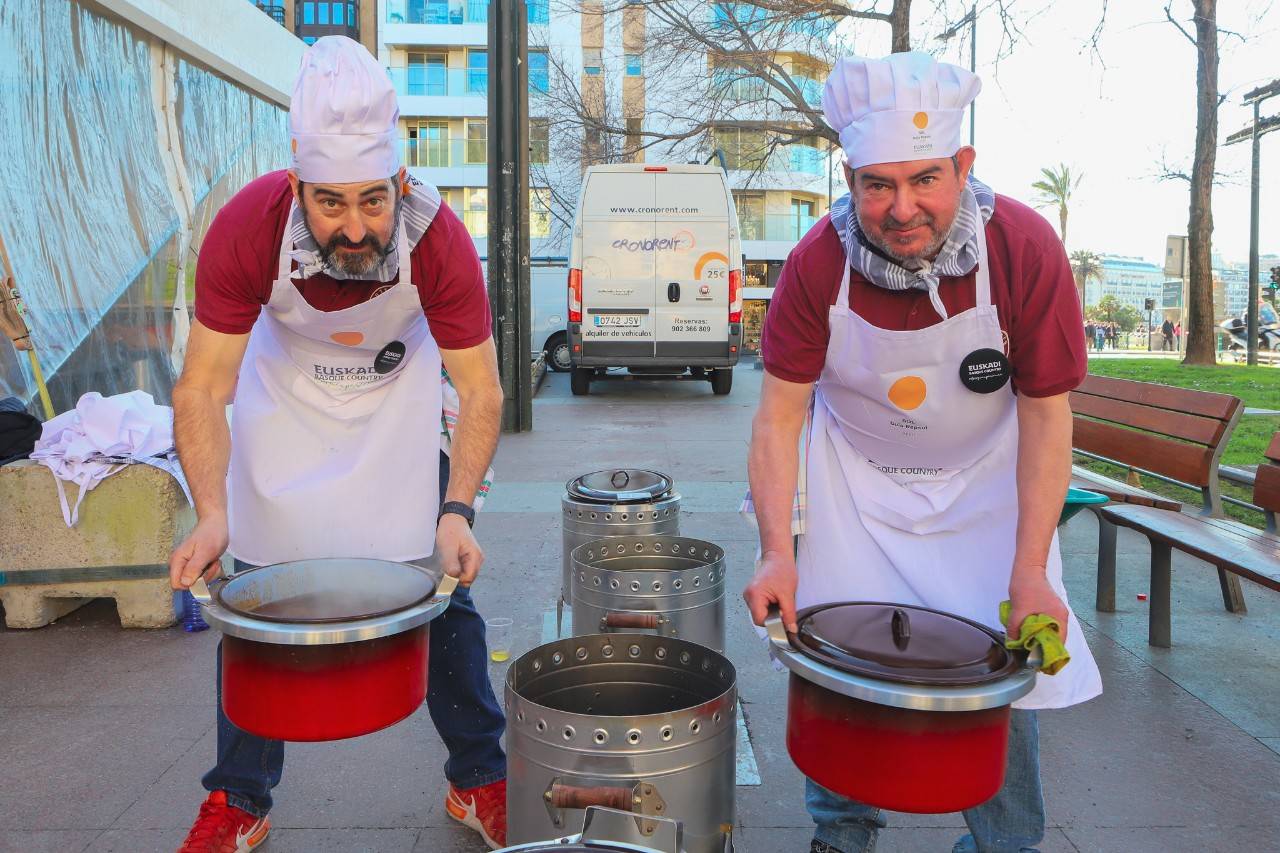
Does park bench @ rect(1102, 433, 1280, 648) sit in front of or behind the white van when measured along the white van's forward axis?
behind

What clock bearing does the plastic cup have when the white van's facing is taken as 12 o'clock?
The plastic cup is roughly at 6 o'clock from the white van.

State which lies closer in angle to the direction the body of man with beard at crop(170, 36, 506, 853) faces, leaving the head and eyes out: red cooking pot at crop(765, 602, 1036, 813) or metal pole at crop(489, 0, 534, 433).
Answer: the red cooking pot

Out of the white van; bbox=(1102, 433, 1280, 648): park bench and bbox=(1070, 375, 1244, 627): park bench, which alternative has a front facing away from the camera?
the white van

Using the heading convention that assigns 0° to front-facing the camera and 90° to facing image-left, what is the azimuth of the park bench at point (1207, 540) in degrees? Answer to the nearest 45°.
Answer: approximately 45°

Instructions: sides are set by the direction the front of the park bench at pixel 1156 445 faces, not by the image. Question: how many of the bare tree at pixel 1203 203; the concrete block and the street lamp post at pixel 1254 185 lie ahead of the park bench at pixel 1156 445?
1

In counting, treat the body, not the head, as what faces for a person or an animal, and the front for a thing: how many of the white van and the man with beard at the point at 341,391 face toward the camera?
1

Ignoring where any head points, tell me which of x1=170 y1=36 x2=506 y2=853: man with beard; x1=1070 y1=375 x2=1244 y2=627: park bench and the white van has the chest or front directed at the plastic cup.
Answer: the park bench

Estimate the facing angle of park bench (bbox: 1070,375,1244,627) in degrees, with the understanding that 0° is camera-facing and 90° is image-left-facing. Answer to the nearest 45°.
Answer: approximately 45°

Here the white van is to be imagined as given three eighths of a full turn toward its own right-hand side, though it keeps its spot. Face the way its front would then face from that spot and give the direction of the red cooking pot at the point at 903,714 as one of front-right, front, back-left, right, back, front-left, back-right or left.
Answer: front-right

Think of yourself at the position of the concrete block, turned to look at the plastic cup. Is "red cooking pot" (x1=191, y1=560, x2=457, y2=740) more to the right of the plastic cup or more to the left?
right

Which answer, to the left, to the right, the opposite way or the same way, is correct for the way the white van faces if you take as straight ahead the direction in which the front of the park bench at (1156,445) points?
to the right

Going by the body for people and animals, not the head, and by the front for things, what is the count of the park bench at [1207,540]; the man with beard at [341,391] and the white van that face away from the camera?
1

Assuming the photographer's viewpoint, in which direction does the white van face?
facing away from the viewer

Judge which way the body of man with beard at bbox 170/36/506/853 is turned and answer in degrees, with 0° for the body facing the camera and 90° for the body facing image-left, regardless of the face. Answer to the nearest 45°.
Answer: approximately 0°
